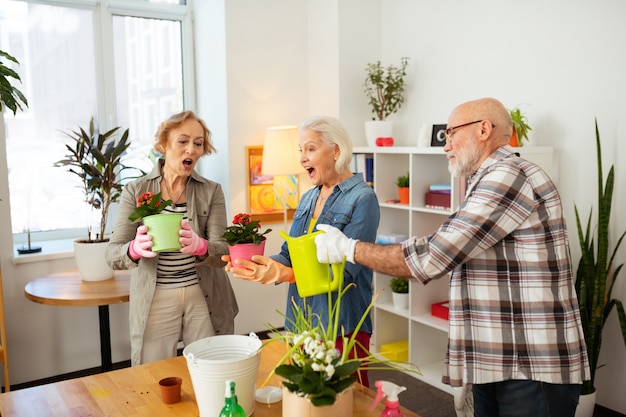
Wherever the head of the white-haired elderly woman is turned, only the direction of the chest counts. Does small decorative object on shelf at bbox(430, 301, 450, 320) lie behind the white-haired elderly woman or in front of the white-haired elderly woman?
behind

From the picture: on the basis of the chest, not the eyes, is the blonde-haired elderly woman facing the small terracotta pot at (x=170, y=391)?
yes

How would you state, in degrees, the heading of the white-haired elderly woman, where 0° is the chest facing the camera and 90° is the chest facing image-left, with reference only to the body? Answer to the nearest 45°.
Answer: approximately 45°

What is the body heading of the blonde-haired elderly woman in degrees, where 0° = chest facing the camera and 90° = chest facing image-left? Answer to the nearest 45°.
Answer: approximately 0°

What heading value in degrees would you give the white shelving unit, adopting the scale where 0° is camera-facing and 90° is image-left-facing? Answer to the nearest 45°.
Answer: approximately 45°

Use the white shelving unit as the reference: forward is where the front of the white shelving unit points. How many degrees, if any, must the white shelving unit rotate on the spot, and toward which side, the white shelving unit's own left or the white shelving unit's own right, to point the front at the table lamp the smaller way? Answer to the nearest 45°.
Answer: approximately 45° to the white shelving unit's own right

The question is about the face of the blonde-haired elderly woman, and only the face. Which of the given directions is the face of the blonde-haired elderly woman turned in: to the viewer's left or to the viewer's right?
to the viewer's right

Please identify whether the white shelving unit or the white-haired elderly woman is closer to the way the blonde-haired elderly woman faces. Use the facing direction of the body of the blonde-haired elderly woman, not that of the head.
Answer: the white-haired elderly woman

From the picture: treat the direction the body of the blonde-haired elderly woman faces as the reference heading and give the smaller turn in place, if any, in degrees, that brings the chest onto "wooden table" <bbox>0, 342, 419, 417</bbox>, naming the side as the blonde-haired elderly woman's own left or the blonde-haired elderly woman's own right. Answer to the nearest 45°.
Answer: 0° — they already face it

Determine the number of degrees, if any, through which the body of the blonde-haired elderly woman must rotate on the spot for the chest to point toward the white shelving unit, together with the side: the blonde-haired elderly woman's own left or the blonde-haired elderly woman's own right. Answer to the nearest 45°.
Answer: approximately 135° to the blonde-haired elderly woman's own left
